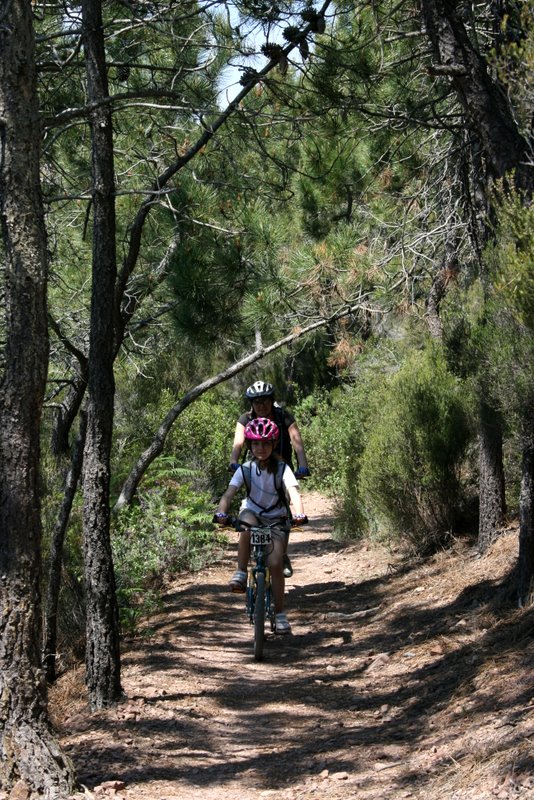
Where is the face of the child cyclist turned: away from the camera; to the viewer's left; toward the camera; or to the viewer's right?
toward the camera

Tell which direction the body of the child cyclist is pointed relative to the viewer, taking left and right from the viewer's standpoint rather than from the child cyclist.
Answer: facing the viewer

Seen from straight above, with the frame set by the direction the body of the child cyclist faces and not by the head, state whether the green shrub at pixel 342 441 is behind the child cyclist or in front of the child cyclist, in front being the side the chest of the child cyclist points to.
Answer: behind

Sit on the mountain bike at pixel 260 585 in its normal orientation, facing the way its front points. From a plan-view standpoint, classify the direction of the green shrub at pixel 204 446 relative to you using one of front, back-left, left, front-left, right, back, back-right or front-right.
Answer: back

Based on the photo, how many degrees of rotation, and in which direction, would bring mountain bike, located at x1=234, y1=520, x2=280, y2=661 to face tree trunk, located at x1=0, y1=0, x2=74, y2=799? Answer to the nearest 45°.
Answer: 0° — it already faces it

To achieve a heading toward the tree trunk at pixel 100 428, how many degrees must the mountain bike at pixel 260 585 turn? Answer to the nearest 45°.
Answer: approximately 45° to its right

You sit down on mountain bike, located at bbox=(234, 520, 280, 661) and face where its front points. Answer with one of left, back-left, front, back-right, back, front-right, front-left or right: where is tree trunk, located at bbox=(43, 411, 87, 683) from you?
right

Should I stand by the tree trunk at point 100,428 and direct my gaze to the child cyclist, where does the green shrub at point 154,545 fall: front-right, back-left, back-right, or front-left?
front-left

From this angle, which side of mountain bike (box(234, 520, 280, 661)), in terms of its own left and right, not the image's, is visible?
front

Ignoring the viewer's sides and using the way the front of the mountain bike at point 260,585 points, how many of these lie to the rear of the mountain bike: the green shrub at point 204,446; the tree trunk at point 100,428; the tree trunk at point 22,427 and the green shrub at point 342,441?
2

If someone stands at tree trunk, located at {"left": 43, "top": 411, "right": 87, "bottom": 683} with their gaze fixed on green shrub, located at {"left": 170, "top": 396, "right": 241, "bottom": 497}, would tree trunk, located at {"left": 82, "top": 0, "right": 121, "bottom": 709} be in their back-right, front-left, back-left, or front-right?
back-right

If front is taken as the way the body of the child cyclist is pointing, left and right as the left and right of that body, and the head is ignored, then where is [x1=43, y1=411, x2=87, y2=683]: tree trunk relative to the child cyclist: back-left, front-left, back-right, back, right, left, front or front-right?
right

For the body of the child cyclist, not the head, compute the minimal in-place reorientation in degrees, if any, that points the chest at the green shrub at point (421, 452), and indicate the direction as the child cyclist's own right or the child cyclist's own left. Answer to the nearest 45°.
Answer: approximately 135° to the child cyclist's own left

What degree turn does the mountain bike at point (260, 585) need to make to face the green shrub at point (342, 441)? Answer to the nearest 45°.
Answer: approximately 180°

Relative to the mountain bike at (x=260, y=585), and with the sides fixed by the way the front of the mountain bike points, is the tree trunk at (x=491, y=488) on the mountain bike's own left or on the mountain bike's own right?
on the mountain bike's own left
